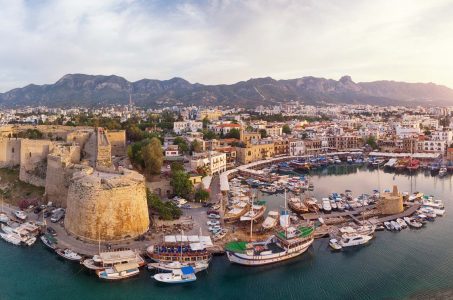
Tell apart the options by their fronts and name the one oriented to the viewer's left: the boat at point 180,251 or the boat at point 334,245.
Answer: the boat at point 180,251

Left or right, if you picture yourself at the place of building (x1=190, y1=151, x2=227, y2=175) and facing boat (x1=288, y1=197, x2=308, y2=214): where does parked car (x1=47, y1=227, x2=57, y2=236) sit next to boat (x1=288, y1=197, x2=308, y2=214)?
right

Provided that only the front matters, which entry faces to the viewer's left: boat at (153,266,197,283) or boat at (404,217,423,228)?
boat at (153,266,197,283)

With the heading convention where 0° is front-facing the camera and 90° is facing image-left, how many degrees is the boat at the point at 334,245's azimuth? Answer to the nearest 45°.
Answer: approximately 315°

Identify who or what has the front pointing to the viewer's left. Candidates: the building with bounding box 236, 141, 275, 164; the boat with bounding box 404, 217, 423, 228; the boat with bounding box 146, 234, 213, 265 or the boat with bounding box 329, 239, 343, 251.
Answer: the boat with bounding box 146, 234, 213, 265

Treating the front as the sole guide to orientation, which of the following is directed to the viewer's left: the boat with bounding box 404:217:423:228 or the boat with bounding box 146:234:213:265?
the boat with bounding box 146:234:213:265

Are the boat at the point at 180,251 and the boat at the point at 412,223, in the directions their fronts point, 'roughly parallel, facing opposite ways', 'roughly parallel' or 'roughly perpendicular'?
roughly perpendicular

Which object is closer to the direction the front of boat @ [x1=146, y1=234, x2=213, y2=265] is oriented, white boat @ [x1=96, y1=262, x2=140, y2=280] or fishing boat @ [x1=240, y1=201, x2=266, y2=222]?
the white boat

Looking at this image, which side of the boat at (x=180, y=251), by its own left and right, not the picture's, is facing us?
left
